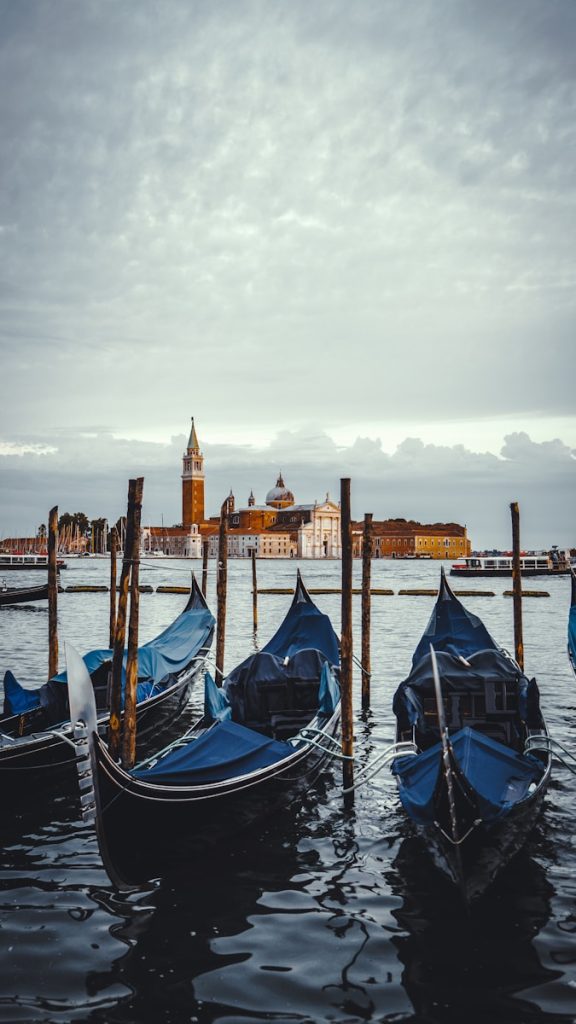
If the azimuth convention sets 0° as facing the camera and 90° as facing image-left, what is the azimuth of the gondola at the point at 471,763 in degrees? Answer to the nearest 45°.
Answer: approximately 0°

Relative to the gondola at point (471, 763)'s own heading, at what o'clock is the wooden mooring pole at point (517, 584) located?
The wooden mooring pole is roughly at 6 o'clock from the gondola.

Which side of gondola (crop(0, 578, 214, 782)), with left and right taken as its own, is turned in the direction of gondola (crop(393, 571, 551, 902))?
left
